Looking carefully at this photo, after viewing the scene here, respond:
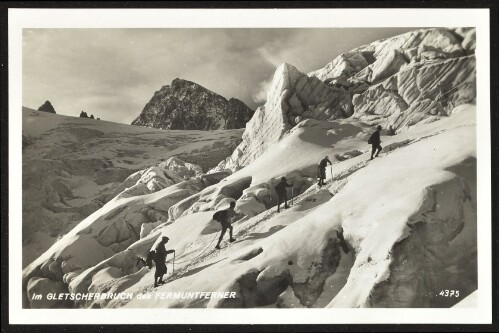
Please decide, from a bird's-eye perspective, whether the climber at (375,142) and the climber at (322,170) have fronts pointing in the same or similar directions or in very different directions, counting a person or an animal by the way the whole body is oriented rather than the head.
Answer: same or similar directions

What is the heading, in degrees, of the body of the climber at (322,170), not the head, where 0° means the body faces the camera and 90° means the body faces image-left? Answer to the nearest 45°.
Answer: approximately 270°

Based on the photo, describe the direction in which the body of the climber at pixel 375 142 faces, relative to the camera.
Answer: to the viewer's right
